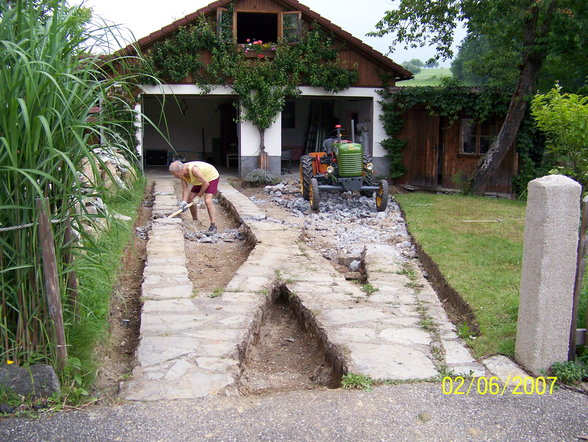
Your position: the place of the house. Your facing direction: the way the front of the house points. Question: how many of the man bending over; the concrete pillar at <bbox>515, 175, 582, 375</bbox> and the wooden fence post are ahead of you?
3

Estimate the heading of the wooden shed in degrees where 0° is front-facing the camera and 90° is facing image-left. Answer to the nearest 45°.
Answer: approximately 0°

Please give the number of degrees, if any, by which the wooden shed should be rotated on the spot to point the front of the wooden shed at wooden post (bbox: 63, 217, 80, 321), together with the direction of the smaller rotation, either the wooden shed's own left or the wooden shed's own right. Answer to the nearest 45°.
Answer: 0° — it already faces it

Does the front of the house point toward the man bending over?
yes

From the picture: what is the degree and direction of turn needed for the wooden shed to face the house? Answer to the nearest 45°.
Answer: approximately 90° to its right

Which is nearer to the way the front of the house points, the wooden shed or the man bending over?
the man bending over

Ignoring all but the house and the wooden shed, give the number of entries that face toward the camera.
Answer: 2

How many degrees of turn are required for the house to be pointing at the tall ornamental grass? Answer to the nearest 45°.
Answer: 0° — it already faces it

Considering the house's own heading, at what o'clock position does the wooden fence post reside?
The wooden fence post is roughly at 12 o'clock from the house.

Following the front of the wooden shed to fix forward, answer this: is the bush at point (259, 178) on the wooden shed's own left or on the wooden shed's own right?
on the wooden shed's own right
